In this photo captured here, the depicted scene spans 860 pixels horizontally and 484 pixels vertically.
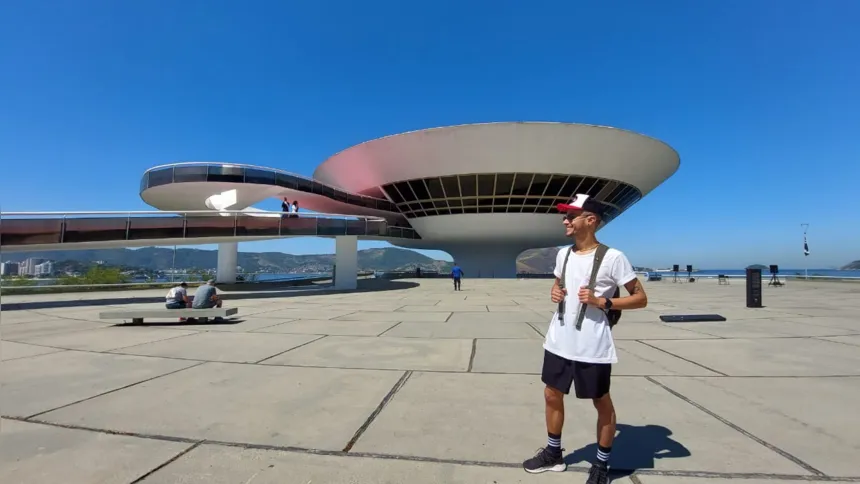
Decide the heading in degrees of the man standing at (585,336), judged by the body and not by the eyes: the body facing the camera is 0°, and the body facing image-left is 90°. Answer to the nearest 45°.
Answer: approximately 45°

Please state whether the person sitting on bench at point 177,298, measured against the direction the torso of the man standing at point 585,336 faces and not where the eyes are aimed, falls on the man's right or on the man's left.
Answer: on the man's right

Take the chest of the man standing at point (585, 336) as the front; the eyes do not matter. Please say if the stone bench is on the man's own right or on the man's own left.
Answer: on the man's own right
